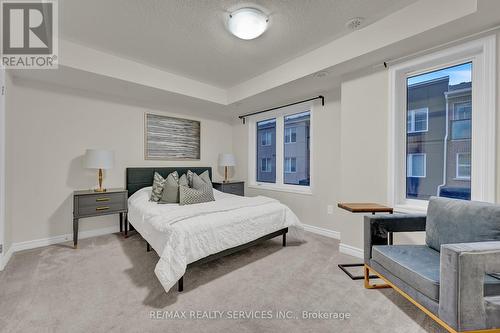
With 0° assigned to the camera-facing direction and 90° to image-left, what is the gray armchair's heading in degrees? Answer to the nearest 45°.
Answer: approximately 45°

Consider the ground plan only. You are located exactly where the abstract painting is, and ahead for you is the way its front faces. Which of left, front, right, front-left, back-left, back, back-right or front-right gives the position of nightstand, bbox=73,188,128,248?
right

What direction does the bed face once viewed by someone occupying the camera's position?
facing the viewer and to the right of the viewer

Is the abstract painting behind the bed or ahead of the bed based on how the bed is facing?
behind

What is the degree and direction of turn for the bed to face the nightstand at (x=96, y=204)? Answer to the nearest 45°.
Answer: approximately 180°

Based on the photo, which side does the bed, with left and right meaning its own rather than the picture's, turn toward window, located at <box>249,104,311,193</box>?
left

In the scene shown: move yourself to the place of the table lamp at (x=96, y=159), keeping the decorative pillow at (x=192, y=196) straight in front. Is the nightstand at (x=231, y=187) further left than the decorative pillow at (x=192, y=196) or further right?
left

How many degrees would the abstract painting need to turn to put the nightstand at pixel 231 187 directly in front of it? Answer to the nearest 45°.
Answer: approximately 45° to its left

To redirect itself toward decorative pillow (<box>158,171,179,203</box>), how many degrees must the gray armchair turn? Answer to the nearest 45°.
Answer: approximately 45° to its right
